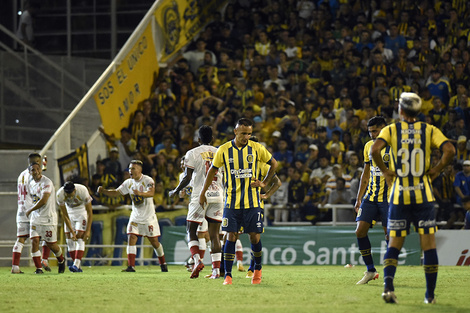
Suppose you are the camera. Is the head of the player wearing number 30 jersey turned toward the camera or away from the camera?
away from the camera

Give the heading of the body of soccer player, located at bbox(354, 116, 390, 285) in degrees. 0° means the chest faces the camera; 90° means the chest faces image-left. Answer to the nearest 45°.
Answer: approximately 45°

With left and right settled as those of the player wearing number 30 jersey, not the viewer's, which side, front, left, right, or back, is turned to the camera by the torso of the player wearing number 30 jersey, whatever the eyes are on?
back

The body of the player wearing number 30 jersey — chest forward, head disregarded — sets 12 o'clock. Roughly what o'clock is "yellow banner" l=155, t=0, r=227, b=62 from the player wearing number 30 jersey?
The yellow banner is roughly at 11 o'clock from the player wearing number 30 jersey.

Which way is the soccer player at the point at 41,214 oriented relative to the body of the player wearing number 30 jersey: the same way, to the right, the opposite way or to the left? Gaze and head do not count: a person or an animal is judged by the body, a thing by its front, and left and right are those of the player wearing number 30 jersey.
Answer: the opposite way

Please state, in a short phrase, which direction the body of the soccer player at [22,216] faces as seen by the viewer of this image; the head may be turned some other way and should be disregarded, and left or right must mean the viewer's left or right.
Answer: facing away from the viewer and to the right of the viewer

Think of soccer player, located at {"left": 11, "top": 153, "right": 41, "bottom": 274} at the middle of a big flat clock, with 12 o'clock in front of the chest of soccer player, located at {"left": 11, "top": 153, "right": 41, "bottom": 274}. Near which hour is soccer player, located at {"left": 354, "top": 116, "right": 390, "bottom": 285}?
soccer player, located at {"left": 354, "top": 116, "right": 390, "bottom": 285} is roughly at 3 o'clock from soccer player, located at {"left": 11, "top": 153, "right": 41, "bottom": 274}.

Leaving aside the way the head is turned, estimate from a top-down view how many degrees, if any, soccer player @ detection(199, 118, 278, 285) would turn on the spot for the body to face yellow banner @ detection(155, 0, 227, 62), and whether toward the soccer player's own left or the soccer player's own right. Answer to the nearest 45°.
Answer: approximately 180°

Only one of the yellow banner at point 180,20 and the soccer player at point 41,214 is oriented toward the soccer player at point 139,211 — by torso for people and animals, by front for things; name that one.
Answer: the yellow banner
